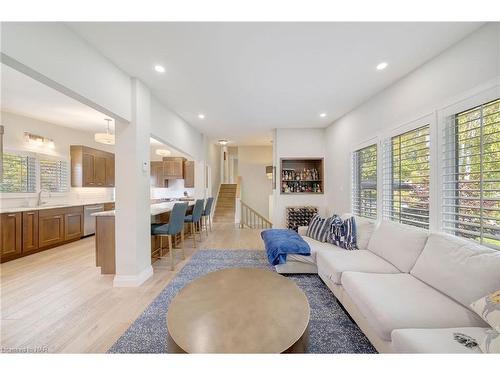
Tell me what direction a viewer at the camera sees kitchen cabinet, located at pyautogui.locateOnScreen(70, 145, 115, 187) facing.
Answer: facing the viewer and to the right of the viewer

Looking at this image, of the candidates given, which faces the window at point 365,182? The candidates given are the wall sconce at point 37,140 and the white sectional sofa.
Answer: the wall sconce

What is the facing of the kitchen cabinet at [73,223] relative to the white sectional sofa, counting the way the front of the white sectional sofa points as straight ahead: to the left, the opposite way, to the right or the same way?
the opposite way

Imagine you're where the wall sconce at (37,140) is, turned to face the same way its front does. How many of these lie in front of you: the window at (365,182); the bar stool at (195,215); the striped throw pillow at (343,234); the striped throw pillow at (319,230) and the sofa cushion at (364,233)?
5

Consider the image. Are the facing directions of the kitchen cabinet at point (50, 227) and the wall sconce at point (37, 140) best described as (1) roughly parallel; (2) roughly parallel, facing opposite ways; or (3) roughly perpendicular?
roughly parallel

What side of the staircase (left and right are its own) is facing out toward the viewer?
front

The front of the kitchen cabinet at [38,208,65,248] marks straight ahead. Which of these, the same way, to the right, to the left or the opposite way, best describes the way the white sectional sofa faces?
the opposite way

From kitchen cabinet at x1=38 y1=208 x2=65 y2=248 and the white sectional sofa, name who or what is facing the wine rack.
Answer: the kitchen cabinet

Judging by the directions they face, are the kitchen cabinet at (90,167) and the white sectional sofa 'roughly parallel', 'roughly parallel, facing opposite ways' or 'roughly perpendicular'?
roughly parallel, facing opposite ways

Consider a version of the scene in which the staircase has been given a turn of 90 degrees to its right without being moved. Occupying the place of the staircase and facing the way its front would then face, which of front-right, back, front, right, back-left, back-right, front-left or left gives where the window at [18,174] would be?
front-left

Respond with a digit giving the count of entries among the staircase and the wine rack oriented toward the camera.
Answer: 2

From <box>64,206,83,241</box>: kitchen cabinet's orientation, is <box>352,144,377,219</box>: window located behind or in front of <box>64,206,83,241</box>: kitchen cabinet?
in front

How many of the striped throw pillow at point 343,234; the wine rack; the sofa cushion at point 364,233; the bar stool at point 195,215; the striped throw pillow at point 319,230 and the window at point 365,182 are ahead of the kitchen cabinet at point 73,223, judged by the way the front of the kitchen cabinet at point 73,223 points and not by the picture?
6

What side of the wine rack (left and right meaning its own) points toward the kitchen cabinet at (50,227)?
right

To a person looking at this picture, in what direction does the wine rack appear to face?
facing the viewer

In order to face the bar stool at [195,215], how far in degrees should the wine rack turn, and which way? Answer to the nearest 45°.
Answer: approximately 45° to its right

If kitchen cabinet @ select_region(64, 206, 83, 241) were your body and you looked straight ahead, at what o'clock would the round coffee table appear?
The round coffee table is roughly at 1 o'clock from the kitchen cabinet.

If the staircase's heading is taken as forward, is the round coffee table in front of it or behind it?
in front

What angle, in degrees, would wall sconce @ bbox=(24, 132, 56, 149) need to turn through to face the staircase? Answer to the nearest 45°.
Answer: approximately 45° to its left
